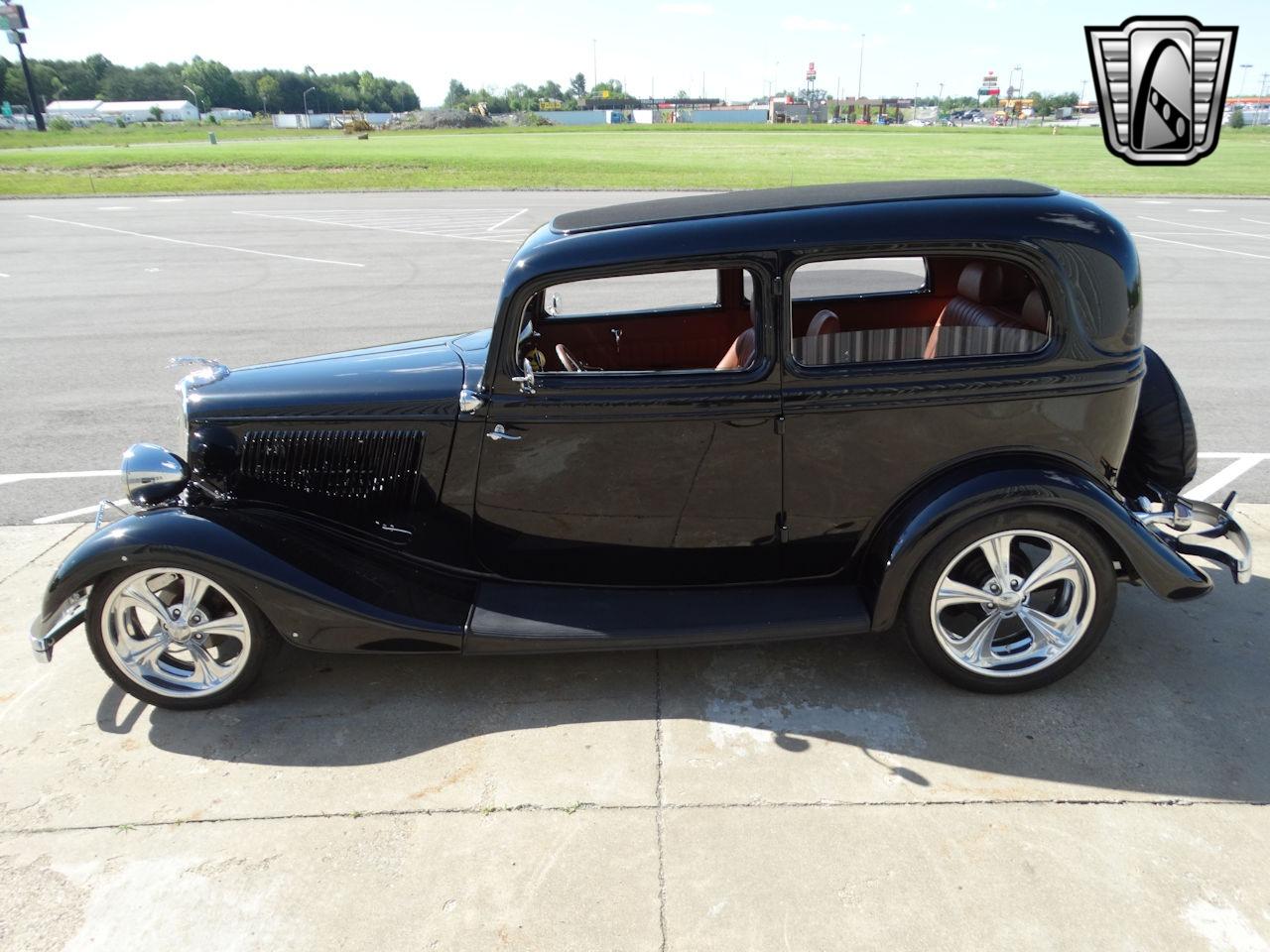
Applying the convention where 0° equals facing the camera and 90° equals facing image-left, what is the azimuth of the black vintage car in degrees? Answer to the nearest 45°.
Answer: approximately 90°
